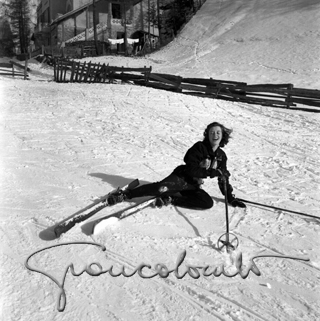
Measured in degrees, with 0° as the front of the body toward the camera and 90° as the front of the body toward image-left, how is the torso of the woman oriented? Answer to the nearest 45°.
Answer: approximately 315°

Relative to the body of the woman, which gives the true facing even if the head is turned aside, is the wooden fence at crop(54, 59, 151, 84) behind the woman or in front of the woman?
behind

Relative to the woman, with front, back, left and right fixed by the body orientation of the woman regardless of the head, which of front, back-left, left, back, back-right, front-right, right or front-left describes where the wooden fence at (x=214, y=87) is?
back-left

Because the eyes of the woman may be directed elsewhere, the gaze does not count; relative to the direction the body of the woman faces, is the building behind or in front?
behind
